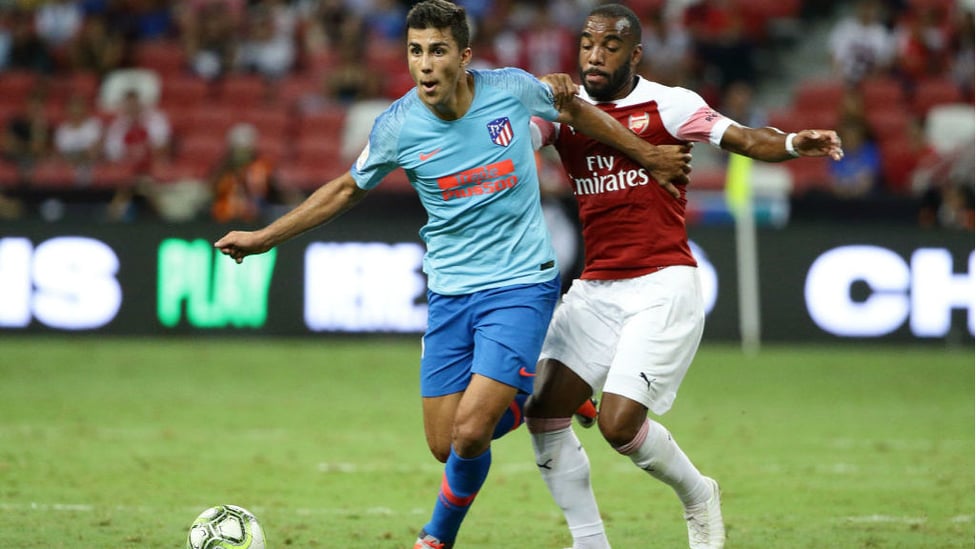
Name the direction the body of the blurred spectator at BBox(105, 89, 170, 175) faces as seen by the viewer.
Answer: toward the camera

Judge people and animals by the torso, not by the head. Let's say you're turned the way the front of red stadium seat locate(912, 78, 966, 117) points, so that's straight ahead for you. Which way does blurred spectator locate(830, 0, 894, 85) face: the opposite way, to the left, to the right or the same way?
the same way

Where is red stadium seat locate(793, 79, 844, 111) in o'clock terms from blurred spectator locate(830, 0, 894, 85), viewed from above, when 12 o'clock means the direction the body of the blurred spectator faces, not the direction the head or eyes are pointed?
The red stadium seat is roughly at 2 o'clock from the blurred spectator.

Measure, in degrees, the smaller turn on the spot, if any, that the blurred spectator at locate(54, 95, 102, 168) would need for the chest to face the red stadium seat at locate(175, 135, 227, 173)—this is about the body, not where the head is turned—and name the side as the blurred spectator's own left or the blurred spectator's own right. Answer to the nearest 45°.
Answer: approximately 90° to the blurred spectator's own left

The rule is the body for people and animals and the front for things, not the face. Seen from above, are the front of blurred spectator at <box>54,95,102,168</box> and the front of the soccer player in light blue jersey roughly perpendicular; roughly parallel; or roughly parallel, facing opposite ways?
roughly parallel

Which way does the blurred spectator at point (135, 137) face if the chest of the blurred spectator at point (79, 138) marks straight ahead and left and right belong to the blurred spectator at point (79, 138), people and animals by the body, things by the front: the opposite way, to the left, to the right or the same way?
the same way

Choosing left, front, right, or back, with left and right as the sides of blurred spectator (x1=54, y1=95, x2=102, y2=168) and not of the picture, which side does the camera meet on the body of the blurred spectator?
front

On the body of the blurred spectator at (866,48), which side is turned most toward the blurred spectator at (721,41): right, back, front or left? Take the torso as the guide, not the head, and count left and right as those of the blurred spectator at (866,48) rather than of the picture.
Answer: right

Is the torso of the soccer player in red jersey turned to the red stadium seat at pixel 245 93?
no

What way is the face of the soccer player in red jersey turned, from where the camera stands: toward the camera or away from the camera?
toward the camera

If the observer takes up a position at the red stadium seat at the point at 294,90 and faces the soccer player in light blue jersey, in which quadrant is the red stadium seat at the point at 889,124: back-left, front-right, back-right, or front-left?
front-left

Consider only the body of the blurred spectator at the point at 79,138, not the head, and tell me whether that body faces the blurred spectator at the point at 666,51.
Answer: no

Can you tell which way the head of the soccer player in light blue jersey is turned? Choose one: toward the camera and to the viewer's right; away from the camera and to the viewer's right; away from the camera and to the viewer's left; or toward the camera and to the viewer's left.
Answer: toward the camera and to the viewer's left

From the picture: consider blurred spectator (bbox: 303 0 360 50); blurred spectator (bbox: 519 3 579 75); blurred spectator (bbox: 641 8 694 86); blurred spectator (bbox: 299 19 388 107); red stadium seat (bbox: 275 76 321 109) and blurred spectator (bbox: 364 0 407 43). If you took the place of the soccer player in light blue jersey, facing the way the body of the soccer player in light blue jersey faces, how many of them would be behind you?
6

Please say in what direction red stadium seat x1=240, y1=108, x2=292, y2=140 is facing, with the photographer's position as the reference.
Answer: facing the viewer

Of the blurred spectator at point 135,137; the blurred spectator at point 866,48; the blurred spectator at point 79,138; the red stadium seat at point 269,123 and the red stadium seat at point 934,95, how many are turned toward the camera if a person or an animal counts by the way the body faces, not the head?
5

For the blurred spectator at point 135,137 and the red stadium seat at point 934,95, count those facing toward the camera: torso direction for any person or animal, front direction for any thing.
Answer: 2
